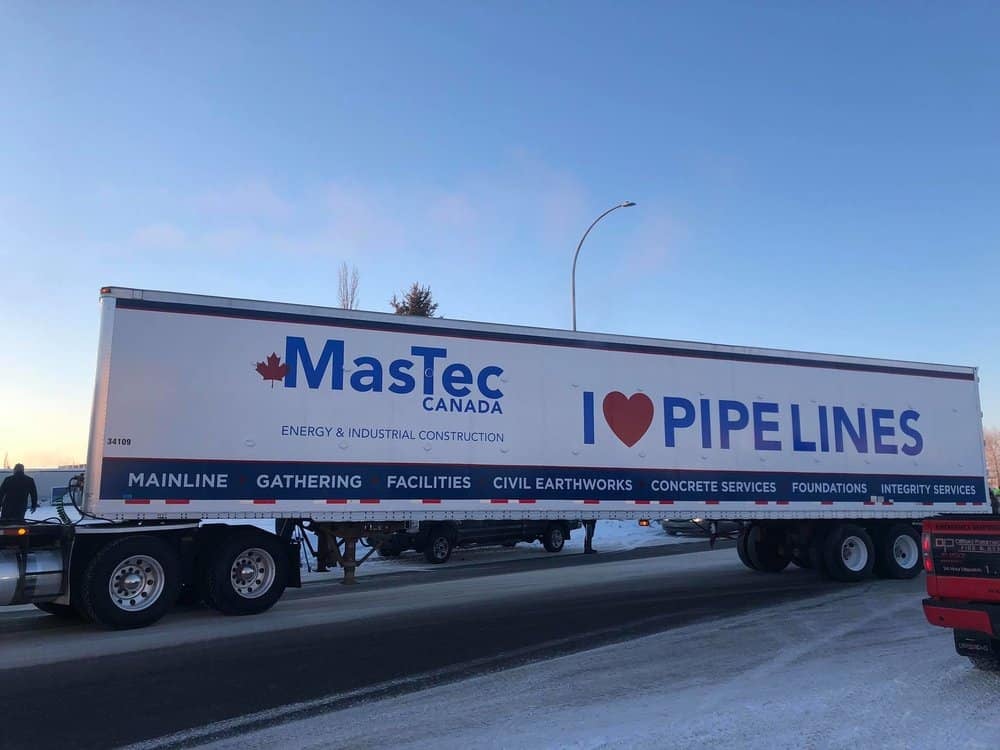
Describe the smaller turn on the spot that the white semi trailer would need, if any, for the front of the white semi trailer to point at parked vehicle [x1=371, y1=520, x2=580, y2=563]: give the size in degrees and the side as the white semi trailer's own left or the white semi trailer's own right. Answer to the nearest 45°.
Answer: approximately 135° to the white semi trailer's own right

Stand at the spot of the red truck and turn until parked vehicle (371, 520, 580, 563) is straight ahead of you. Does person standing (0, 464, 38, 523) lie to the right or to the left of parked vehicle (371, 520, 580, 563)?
left

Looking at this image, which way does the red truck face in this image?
away from the camera

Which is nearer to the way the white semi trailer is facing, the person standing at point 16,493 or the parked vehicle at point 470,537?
the person standing

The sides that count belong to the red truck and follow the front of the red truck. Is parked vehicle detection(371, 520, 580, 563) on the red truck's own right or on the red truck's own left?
on the red truck's own left

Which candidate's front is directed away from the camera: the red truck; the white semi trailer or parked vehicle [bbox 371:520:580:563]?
the red truck

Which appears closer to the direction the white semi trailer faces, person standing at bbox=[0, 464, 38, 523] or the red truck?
the person standing

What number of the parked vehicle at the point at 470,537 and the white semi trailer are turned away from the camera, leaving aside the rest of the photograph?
0

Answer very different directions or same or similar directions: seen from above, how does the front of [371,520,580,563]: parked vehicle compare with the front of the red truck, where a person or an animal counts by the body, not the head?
very different directions

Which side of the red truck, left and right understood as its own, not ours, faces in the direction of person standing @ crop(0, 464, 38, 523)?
left

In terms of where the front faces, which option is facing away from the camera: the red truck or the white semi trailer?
the red truck

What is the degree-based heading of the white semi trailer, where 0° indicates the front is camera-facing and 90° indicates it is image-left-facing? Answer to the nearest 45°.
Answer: approximately 45°
